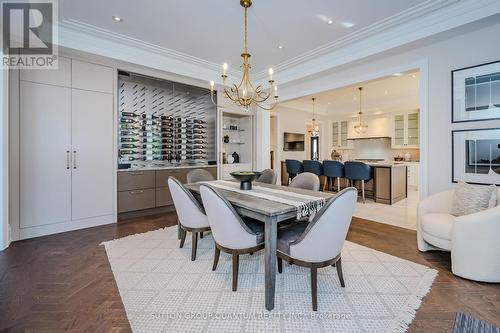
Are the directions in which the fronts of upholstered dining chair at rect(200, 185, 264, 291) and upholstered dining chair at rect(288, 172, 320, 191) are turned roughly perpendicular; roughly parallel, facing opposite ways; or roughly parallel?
roughly parallel, facing opposite ways

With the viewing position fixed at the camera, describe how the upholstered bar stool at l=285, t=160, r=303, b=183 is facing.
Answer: facing away from the viewer and to the right of the viewer

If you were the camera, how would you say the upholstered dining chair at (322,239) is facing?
facing away from the viewer and to the left of the viewer

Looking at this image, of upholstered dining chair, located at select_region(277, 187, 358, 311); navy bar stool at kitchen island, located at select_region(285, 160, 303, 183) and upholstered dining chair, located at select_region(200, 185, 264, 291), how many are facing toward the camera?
0

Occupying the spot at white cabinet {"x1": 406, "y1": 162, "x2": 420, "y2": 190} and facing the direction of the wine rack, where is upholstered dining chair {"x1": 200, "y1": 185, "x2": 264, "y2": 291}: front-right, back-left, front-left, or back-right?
front-left

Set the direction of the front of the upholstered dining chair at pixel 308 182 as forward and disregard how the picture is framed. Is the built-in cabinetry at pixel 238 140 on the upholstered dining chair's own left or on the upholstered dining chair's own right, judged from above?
on the upholstered dining chair's own right

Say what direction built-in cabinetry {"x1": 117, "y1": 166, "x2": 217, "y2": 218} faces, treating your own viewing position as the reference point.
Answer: facing the viewer and to the right of the viewer

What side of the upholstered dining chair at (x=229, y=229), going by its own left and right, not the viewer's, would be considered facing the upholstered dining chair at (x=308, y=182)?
front

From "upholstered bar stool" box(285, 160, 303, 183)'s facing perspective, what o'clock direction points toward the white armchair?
The white armchair is roughly at 4 o'clock from the upholstered bar stool.

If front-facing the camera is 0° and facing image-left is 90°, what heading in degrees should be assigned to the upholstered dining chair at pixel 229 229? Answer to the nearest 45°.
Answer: approximately 225°
